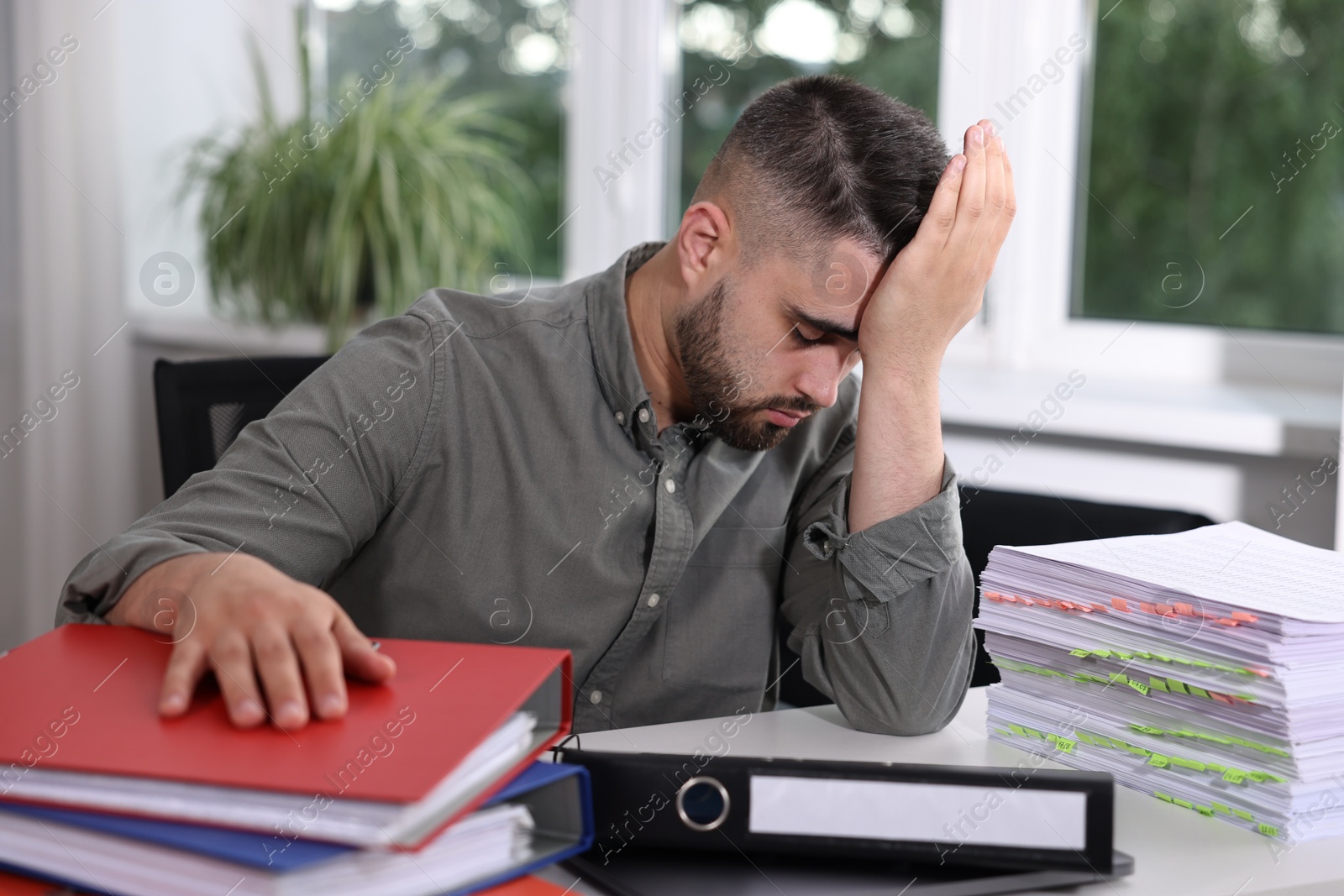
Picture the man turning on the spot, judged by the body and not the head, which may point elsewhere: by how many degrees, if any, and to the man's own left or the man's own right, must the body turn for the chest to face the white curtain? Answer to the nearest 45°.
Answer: approximately 180°

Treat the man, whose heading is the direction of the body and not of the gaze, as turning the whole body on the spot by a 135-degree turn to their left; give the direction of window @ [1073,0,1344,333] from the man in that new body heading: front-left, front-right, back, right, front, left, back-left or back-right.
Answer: front-right

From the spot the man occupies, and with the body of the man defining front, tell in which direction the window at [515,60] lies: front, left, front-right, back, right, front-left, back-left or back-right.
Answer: back-left

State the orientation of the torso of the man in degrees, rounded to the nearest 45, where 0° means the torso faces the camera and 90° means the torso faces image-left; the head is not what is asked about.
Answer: approximately 315°

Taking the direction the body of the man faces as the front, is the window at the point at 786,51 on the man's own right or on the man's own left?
on the man's own left

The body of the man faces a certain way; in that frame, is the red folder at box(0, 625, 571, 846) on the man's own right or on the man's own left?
on the man's own right

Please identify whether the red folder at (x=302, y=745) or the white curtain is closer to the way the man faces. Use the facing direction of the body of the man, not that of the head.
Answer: the red folder
